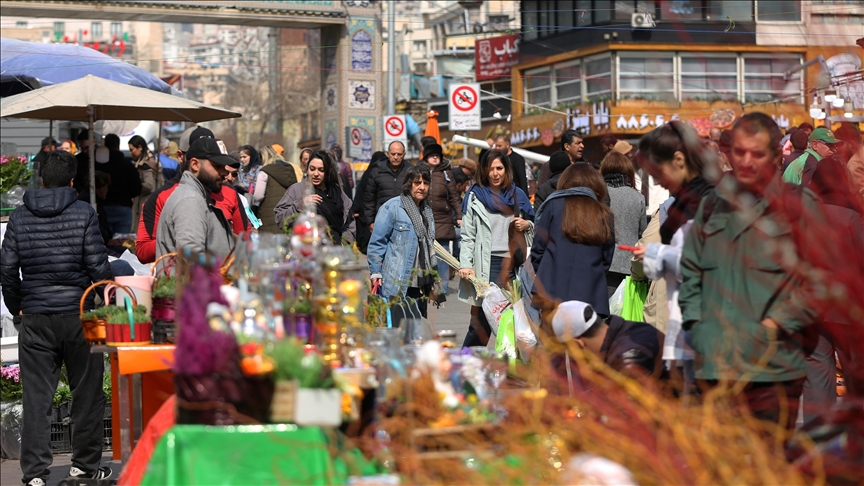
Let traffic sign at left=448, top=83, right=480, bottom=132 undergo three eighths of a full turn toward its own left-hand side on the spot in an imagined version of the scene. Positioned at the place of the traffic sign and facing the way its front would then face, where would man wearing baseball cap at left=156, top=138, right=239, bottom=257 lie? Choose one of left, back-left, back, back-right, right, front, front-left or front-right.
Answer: back-right

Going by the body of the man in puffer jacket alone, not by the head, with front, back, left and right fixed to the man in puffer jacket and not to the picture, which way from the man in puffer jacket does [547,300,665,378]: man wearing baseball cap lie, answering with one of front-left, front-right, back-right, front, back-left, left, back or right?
back-right

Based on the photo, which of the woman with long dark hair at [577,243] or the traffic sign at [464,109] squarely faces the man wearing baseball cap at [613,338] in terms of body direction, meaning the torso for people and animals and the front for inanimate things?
the traffic sign

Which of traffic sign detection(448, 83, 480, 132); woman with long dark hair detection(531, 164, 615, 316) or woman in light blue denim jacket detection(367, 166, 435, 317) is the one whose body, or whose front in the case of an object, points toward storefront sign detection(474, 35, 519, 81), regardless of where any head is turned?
the woman with long dark hair

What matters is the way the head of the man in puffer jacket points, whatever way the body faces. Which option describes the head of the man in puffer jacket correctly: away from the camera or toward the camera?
away from the camera

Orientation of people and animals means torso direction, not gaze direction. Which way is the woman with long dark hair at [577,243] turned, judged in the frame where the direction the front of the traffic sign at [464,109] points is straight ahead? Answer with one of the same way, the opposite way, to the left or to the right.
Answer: the opposite way

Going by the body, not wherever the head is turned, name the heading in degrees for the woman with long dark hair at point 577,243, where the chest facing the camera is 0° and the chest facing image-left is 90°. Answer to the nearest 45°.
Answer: approximately 180°

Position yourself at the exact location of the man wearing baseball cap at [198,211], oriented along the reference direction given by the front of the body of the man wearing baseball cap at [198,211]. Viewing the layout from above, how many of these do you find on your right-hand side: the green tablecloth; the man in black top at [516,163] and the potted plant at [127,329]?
2

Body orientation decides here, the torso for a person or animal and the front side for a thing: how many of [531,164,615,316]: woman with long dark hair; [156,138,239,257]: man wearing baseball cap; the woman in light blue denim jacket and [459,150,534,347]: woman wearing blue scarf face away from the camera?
1

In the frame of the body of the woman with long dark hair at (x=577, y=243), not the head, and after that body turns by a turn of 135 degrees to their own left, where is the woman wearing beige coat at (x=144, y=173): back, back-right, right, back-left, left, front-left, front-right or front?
right

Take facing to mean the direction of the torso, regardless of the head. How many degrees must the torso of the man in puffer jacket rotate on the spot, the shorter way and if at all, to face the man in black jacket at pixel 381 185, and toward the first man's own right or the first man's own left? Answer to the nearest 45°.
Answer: approximately 45° to the first man's own right

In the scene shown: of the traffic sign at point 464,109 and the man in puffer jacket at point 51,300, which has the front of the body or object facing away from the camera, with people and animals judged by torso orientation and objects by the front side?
the man in puffer jacket

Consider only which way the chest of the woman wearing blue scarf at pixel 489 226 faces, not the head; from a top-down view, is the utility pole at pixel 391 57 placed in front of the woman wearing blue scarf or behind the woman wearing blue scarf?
behind

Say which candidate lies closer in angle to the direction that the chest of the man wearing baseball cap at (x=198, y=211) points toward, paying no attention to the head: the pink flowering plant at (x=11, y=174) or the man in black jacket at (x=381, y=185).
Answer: the man in black jacket

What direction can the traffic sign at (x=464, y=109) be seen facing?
toward the camera

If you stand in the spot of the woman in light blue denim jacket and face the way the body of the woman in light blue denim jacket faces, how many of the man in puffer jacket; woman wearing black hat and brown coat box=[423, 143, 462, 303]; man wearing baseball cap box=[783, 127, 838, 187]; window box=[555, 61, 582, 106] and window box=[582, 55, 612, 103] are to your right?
1

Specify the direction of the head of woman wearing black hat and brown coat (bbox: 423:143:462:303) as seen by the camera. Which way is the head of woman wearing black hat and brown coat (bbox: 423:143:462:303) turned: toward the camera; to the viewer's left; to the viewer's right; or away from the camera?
toward the camera
